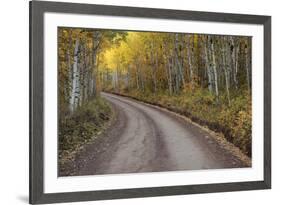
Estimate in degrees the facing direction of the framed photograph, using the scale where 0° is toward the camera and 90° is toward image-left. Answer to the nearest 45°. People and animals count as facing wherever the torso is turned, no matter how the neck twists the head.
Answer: approximately 315°
